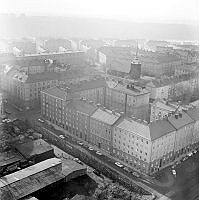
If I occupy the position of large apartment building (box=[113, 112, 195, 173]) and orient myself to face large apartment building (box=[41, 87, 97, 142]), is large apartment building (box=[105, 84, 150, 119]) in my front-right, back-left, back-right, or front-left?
front-right

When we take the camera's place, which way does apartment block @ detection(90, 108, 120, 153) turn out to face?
facing the viewer and to the left of the viewer

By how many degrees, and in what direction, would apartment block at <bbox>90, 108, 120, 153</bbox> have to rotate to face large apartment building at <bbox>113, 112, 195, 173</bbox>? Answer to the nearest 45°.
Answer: approximately 90° to its left

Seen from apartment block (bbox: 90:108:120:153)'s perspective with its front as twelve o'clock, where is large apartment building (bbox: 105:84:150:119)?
The large apartment building is roughly at 5 o'clock from the apartment block.

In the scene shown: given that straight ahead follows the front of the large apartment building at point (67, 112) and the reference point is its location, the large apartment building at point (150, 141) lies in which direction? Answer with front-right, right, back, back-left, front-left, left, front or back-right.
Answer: left

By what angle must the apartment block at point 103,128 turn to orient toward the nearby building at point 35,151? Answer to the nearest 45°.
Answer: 0° — it already faces it

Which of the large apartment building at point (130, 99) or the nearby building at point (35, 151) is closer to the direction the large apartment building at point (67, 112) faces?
the nearby building

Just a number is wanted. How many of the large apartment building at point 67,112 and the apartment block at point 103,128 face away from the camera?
0

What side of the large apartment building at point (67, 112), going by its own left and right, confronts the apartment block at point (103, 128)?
left

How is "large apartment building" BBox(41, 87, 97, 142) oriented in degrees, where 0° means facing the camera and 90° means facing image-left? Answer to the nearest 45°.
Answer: approximately 45°

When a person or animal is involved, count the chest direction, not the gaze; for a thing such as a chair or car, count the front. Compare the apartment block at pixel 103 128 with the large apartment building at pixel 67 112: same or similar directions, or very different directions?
same or similar directions
